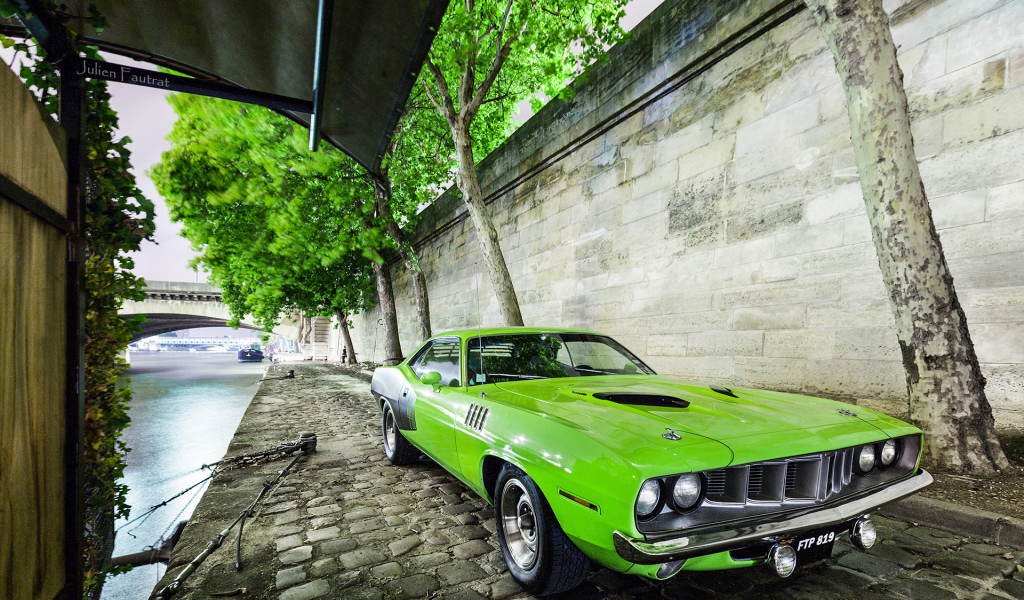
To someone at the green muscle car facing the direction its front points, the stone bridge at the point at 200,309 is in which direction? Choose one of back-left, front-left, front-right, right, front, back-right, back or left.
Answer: back

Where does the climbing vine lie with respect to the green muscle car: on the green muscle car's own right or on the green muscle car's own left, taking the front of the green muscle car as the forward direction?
on the green muscle car's own right

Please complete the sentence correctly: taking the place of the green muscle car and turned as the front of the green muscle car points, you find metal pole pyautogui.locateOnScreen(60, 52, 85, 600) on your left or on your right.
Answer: on your right
